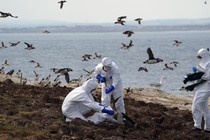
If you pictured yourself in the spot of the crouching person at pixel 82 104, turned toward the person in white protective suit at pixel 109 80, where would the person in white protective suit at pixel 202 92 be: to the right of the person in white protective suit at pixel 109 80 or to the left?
right

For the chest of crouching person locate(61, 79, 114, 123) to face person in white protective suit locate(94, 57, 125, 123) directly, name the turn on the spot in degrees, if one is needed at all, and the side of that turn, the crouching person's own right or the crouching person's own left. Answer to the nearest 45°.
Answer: approximately 45° to the crouching person's own left

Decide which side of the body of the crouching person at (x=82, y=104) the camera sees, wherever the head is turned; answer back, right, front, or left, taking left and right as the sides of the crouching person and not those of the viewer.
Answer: right

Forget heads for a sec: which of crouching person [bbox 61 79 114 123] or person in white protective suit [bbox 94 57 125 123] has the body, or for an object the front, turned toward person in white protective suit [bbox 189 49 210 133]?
the crouching person

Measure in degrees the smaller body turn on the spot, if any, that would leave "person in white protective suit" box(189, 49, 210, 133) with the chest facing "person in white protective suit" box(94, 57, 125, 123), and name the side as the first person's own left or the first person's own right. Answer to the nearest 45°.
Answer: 0° — they already face them

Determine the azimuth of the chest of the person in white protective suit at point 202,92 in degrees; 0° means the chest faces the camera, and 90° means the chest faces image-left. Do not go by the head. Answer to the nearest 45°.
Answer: approximately 90°

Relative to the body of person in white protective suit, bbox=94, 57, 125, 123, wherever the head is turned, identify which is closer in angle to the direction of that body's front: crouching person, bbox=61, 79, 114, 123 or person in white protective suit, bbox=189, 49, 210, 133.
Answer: the crouching person

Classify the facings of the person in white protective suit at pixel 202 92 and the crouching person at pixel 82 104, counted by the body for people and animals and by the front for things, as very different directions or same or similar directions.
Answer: very different directions

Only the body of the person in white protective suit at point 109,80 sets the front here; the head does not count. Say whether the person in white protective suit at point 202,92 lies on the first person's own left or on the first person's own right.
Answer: on the first person's own left

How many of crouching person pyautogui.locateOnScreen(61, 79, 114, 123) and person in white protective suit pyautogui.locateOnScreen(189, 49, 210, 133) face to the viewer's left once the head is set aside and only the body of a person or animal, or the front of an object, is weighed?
1
